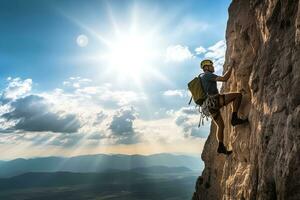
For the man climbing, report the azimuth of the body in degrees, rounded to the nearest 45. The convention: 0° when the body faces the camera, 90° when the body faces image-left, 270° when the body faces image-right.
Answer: approximately 270°
